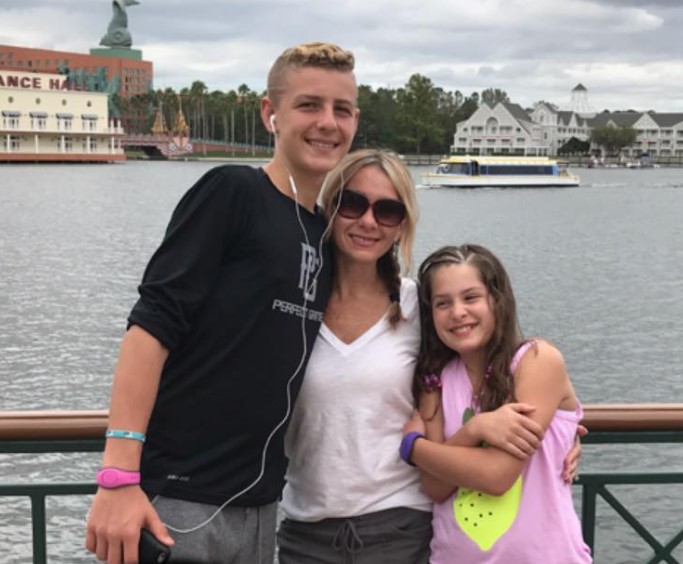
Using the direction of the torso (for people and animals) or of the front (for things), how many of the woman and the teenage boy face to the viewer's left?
0

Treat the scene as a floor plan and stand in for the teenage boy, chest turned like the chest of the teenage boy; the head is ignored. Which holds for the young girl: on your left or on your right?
on your left

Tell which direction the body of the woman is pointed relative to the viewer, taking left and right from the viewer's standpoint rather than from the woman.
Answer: facing the viewer

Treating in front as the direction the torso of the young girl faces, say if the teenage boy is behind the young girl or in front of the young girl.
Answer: in front

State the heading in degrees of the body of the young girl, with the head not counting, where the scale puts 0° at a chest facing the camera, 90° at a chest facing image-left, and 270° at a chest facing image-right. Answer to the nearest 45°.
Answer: approximately 45°
